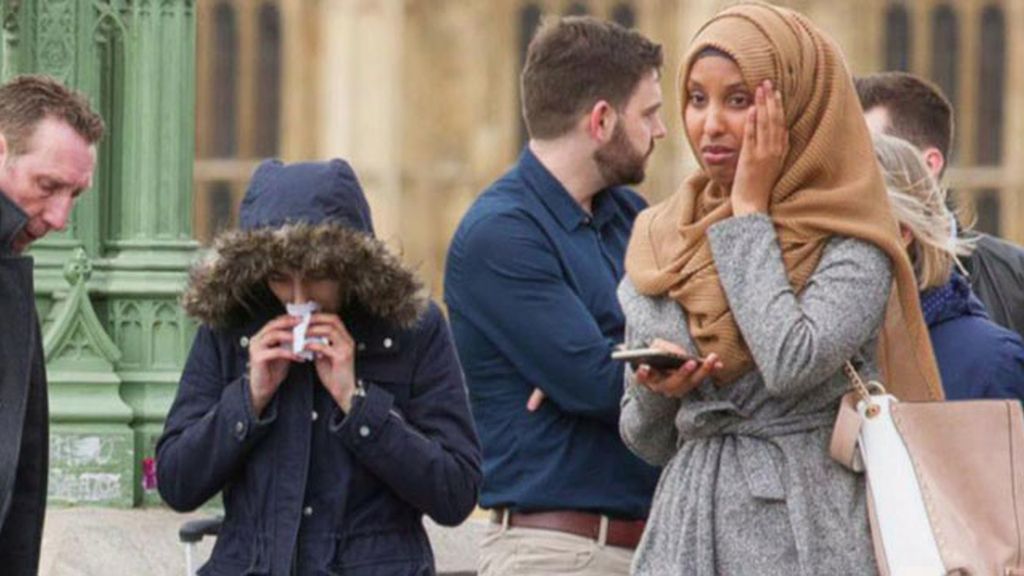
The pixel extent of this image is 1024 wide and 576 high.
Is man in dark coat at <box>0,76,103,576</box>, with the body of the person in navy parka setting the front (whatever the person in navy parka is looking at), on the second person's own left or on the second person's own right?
on the second person's own right

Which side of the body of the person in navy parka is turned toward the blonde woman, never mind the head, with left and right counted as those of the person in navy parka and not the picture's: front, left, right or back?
left

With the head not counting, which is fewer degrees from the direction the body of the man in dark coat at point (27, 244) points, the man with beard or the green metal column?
the man with beard

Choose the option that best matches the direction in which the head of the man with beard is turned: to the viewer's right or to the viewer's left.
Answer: to the viewer's right

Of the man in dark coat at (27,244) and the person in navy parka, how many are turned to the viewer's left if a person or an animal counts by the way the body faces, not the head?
0
